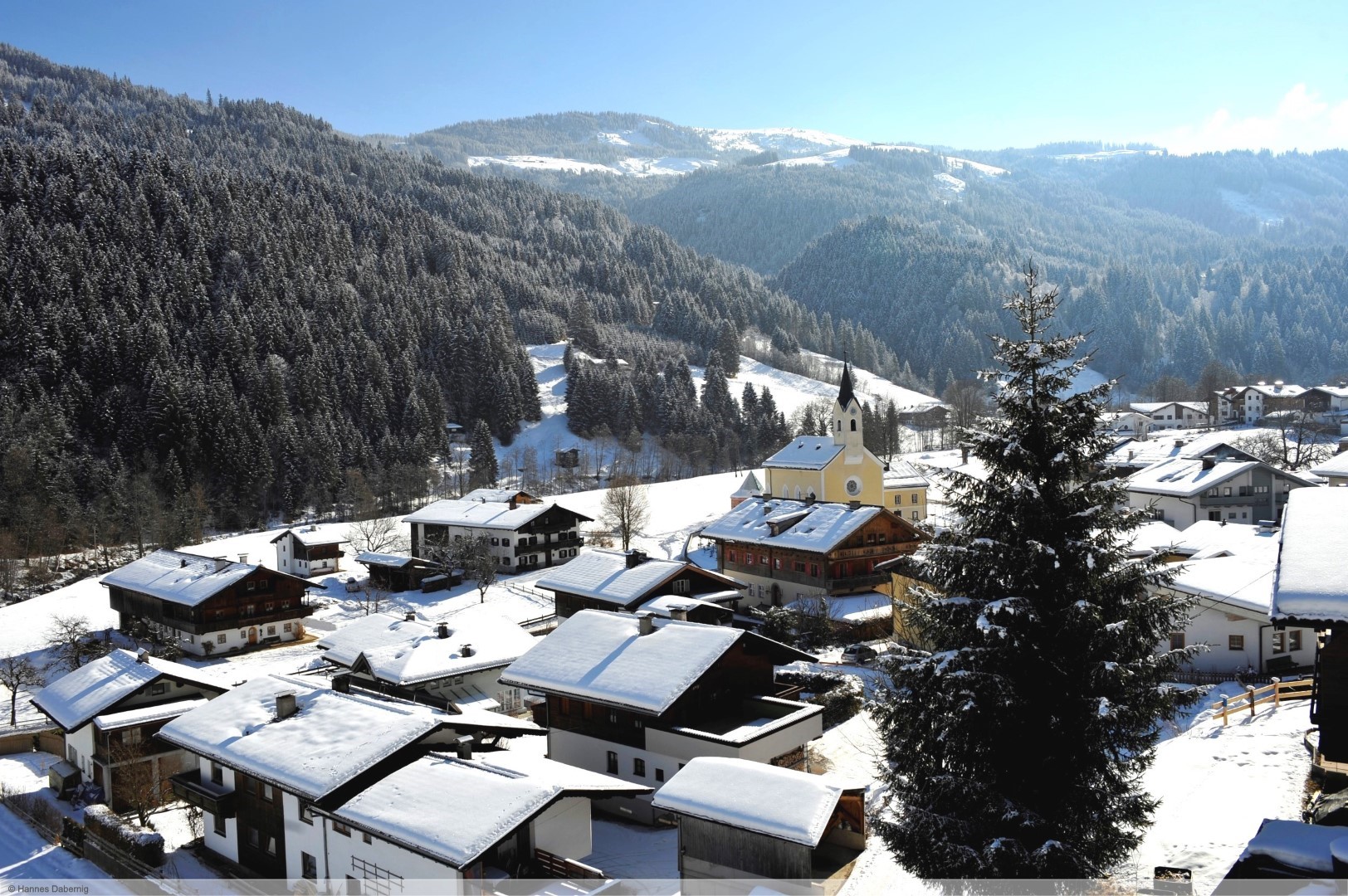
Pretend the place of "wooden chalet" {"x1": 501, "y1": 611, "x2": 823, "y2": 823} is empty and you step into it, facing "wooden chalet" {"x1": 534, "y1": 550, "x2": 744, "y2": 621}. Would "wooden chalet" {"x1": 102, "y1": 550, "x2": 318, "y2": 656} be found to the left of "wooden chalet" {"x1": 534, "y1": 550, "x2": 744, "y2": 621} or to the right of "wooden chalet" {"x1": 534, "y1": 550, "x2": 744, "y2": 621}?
left

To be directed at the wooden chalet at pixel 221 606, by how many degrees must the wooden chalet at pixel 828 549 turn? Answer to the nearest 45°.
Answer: approximately 135° to its right

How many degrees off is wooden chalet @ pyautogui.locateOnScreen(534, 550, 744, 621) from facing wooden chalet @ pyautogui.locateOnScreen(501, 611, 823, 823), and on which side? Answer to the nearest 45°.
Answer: approximately 45° to its right

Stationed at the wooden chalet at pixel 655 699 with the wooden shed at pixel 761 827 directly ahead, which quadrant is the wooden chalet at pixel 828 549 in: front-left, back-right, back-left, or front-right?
back-left

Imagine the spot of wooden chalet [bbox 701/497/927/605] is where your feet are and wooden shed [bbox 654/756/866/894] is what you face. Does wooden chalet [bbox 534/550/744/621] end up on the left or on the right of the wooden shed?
right

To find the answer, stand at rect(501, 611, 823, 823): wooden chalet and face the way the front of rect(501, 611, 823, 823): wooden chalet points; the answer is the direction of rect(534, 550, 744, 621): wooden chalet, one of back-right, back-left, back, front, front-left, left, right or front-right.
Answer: back-left

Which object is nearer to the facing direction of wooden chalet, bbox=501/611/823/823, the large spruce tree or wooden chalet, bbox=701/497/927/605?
the large spruce tree
